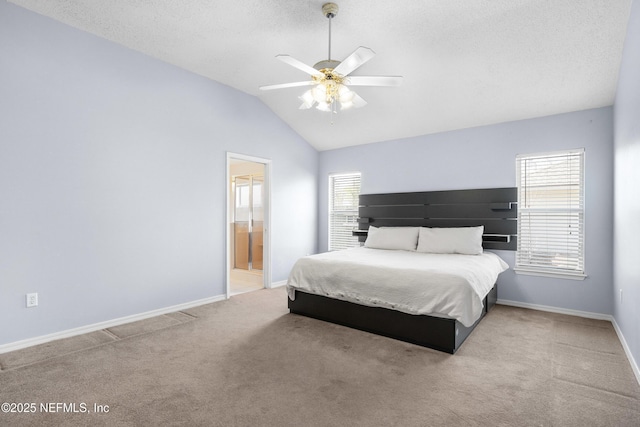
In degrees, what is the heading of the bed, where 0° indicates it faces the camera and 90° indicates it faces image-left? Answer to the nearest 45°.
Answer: approximately 45°

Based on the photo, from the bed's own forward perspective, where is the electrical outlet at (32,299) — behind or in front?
in front

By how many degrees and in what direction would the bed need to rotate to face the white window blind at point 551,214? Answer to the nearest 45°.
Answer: approximately 180°

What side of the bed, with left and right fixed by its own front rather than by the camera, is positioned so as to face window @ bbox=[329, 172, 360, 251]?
right
